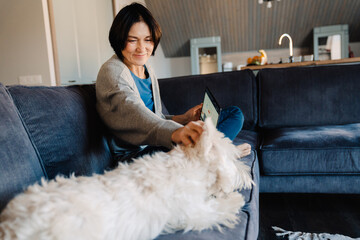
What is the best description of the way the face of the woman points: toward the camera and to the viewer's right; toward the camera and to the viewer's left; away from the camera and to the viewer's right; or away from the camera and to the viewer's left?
toward the camera and to the viewer's right

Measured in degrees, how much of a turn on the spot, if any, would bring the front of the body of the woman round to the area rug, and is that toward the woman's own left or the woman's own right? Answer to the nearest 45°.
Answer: approximately 45° to the woman's own left

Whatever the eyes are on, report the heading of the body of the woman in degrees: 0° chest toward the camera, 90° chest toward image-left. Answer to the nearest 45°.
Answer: approximately 315°
